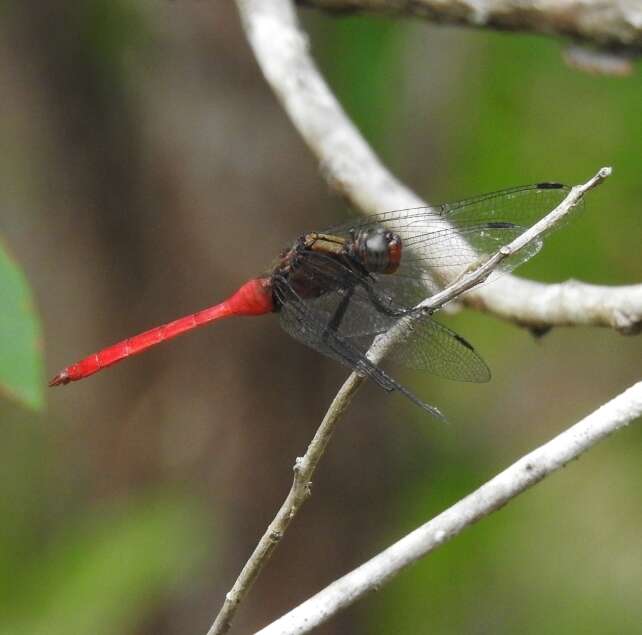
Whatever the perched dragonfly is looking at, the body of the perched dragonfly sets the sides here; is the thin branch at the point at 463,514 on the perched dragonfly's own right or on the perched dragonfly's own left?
on the perched dragonfly's own right

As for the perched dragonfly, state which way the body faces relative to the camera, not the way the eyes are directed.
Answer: to the viewer's right
